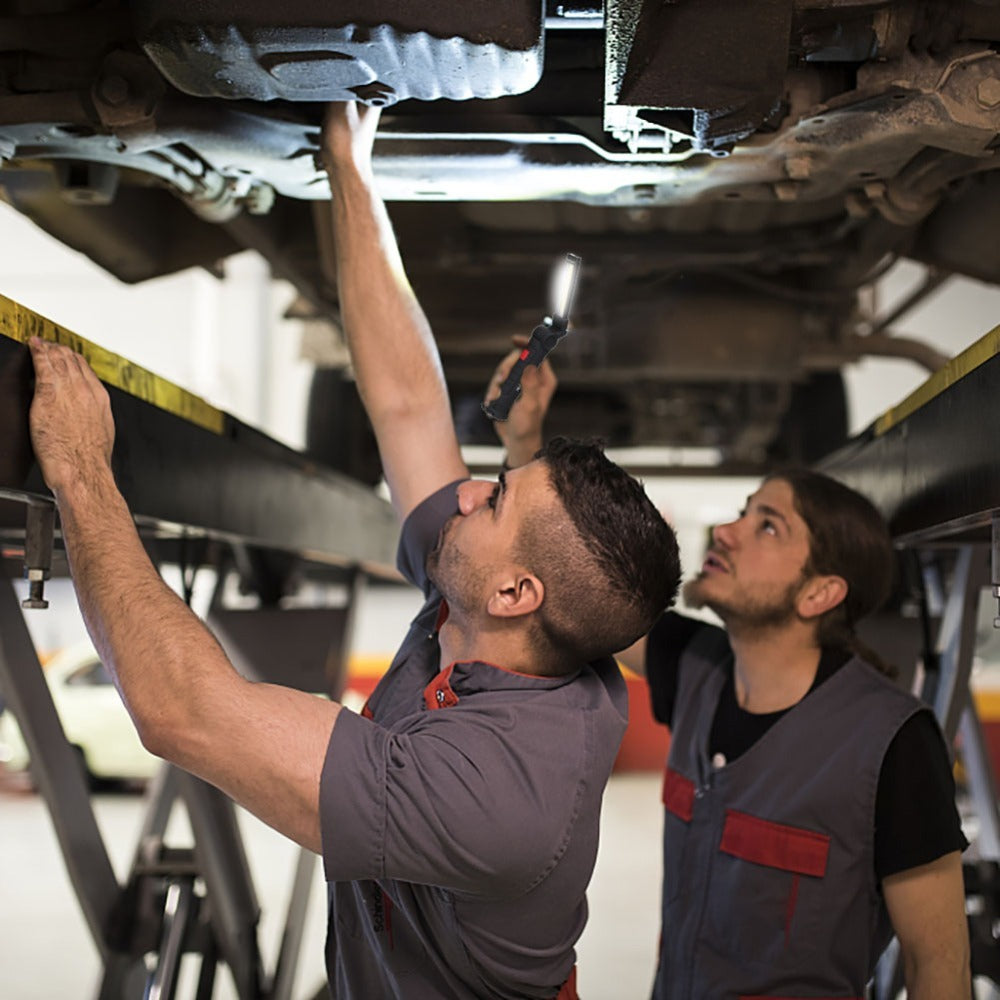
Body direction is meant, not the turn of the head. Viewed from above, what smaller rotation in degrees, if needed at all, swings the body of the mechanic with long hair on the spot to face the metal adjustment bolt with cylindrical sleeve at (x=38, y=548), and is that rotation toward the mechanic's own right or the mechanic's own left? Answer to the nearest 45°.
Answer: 0° — they already face it

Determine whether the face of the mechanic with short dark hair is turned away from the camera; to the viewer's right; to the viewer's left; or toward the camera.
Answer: to the viewer's left

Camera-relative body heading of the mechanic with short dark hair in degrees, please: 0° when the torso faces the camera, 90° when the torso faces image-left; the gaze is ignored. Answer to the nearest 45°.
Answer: approximately 90°

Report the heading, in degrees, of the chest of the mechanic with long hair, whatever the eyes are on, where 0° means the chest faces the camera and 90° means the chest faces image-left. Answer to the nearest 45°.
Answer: approximately 45°

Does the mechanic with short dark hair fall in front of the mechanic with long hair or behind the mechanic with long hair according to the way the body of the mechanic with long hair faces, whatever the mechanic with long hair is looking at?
in front

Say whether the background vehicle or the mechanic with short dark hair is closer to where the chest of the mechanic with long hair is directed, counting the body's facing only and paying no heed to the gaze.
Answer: the mechanic with short dark hair
